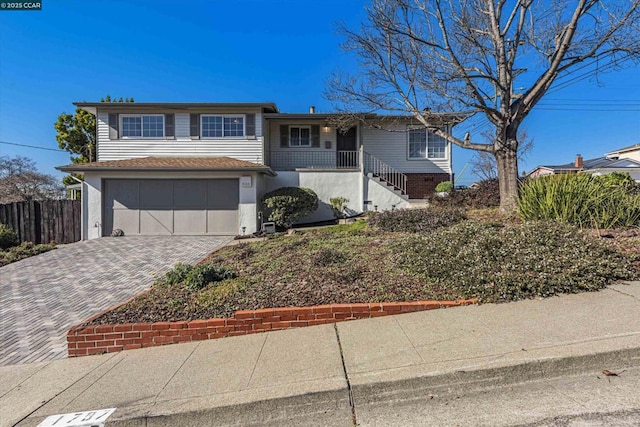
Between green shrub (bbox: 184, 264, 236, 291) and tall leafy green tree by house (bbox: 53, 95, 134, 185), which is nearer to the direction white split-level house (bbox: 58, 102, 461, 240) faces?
the green shrub

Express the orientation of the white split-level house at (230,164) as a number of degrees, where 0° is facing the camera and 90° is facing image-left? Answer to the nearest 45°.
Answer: approximately 0°

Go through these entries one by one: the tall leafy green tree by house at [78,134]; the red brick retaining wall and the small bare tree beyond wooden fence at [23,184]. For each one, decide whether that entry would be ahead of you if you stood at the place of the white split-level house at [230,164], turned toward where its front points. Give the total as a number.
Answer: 1

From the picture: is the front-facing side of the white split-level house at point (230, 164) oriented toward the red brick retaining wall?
yes

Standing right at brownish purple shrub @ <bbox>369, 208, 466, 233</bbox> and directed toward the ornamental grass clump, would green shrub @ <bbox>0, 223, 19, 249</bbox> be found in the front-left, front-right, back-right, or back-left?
back-right

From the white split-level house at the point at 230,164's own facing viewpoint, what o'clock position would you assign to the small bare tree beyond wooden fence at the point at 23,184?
The small bare tree beyond wooden fence is roughly at 4 o'clock from the white split-level house.

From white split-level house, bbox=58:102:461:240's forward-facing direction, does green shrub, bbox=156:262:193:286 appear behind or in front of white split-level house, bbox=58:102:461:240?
in front

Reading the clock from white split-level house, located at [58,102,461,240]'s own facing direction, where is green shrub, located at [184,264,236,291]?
The green shrub is roughly at 12 o'clock from the white split-level house.

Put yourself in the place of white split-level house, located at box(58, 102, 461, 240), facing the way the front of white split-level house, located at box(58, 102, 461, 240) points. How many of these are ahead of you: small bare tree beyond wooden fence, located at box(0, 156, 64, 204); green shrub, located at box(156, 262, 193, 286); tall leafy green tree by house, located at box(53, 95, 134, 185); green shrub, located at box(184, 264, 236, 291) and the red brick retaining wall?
3

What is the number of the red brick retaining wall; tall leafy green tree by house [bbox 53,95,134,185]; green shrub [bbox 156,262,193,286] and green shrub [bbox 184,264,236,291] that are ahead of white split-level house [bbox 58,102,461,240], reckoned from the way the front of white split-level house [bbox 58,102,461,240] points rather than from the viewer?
3

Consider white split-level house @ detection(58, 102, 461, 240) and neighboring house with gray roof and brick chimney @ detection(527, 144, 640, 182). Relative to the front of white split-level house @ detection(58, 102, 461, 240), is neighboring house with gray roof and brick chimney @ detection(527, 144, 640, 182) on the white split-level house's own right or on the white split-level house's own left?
on the white split-level house's own left

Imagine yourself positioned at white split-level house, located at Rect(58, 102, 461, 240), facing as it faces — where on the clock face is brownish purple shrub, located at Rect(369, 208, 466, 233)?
The brownish purple shrub is roughly at 11 o'clock from the white split-level house.

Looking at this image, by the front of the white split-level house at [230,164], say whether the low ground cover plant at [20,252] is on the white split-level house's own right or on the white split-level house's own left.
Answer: on the white split-level house's own right
